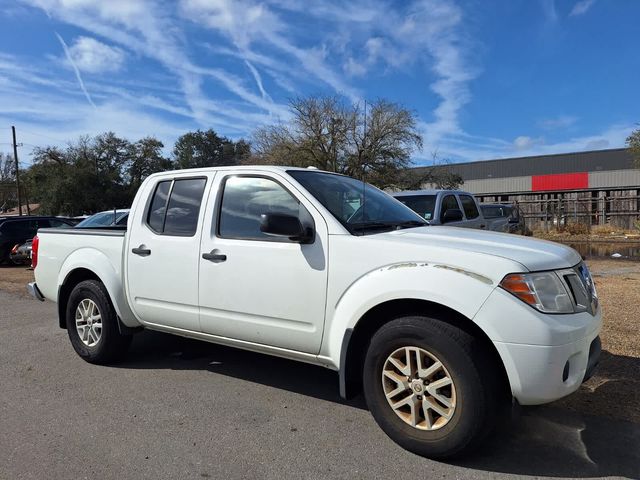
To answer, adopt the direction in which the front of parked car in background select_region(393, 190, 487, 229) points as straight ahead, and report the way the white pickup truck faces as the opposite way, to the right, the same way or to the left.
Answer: to the left

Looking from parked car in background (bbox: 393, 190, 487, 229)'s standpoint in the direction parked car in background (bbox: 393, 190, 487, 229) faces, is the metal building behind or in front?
behind

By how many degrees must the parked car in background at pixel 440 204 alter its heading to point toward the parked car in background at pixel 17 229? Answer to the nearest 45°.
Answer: approximately 45° to its right

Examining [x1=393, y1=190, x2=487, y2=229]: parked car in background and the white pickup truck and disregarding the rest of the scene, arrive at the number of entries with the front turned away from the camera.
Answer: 0

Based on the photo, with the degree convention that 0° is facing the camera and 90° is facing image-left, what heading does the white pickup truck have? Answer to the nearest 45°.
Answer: approximately 315°

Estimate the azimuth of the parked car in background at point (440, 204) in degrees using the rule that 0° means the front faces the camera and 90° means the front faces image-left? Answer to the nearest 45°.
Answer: approximately 45°

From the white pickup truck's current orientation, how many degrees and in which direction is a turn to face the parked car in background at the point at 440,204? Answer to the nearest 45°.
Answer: approximately 135° to its left

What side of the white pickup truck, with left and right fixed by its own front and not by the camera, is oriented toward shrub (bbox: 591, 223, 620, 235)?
left

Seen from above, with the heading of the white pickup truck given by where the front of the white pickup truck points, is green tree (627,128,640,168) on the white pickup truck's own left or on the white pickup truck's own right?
on the white pickup truck's own left
